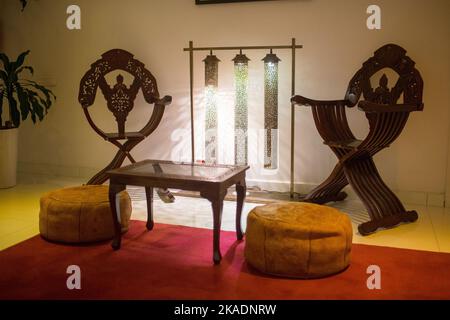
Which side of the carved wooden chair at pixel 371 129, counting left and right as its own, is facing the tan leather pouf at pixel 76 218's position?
front

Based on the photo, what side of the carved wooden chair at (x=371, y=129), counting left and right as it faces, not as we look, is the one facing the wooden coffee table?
front

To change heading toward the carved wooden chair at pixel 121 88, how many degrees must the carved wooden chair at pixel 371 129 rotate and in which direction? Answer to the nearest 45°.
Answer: approximately 45° to its right

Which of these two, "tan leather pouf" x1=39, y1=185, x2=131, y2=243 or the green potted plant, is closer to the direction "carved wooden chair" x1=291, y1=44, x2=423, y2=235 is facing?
the tan leather pouf

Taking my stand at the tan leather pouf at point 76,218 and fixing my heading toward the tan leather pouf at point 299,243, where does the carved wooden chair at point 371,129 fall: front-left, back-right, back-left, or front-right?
front-left

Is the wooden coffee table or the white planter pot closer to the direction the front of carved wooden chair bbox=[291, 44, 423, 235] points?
the wooden coffee table

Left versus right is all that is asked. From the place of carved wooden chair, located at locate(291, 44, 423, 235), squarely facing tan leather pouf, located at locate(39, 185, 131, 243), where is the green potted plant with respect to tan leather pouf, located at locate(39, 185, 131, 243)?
right

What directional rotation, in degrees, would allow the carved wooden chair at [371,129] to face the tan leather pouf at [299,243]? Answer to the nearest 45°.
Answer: approximately 45° to its left

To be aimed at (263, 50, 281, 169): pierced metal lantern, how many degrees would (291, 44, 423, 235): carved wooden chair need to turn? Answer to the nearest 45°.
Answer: approximately 90° to its right

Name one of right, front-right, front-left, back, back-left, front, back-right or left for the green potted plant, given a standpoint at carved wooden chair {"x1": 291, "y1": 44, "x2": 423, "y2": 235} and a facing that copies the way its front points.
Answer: front-right

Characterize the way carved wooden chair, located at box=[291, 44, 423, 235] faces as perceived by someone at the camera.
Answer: facing the viewer and to the left of the viewer

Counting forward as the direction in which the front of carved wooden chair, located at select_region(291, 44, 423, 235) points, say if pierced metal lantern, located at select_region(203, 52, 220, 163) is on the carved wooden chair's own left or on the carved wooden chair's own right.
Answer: on the carved wooden chair's own right
